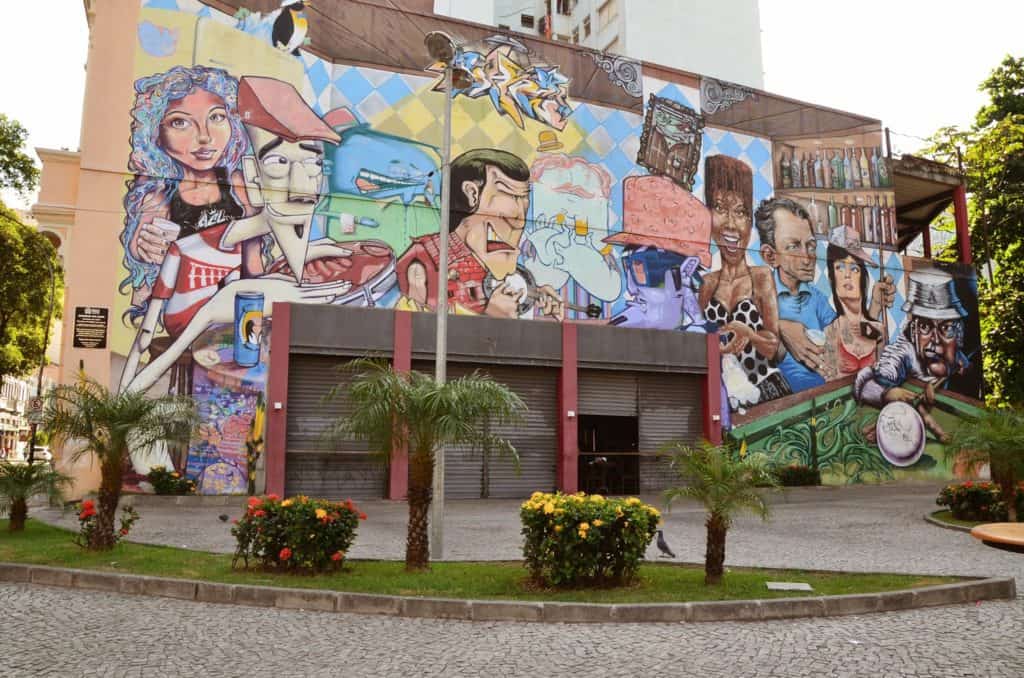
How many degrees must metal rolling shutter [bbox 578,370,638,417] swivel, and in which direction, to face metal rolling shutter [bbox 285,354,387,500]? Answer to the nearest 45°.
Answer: approximately 45° to its right

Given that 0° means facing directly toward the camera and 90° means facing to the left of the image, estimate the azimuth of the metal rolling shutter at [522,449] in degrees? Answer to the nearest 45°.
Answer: approximately 0°

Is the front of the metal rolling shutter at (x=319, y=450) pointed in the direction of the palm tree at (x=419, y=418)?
yes

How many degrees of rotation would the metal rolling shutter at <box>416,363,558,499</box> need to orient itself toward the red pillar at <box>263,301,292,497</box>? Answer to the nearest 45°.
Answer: approximately 45° to its right

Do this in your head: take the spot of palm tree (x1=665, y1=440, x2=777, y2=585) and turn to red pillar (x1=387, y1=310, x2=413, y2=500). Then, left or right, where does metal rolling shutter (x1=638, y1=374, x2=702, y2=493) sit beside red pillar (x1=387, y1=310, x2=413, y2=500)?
right

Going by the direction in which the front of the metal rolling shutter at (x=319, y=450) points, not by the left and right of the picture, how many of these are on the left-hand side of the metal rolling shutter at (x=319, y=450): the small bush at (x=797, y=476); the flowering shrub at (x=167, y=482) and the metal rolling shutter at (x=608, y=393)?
2

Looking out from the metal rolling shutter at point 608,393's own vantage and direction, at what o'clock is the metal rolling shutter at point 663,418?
the metal rolling shutter at point 663,418 is roughly at 8 o'clock from the metal rolling shutter at point 608,393.

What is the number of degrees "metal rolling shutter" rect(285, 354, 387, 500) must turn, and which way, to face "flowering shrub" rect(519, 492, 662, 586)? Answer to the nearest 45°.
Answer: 0° — it already faces it

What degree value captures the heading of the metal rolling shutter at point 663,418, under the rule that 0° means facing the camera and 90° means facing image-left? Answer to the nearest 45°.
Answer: approximately 0°

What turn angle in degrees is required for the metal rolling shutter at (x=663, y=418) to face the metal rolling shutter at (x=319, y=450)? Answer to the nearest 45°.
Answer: approximately 45° to its right
